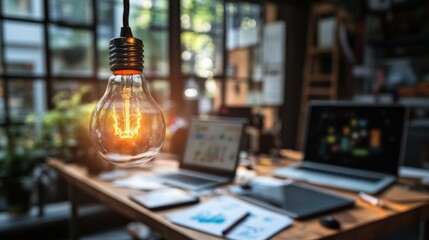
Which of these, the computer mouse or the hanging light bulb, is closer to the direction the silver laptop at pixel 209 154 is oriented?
the hanging light bulb

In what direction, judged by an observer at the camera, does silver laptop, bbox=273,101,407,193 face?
facing the viewer and to the left of the viewer

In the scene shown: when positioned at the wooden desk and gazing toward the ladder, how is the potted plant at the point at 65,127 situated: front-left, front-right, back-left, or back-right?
front-left

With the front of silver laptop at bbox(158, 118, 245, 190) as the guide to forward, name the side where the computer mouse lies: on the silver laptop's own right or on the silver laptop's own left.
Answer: on the silver laptop's own left

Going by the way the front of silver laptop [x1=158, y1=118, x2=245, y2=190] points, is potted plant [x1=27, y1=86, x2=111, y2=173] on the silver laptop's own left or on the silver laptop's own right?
on the silver laptop's own right

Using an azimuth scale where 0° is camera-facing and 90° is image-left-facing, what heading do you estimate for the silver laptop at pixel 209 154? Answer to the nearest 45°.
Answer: approximately 45°

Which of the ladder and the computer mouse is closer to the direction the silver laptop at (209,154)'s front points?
the computer mouse

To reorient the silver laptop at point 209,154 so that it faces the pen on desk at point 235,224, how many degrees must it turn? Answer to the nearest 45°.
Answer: approximately 45° to its left

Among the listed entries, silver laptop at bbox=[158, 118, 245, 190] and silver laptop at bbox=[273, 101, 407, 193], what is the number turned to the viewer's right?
0

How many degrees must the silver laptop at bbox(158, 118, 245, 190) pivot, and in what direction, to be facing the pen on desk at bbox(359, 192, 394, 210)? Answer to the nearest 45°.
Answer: approximately 90° to its left
